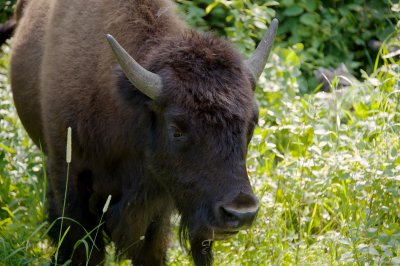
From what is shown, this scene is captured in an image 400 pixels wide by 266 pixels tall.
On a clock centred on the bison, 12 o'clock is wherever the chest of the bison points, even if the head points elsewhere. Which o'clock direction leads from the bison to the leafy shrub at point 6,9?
The leafy shrub is roughly at 7 o'clock from the bison.

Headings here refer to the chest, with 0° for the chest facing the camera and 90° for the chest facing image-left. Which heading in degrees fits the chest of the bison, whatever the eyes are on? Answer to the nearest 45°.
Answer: approximately 315°
